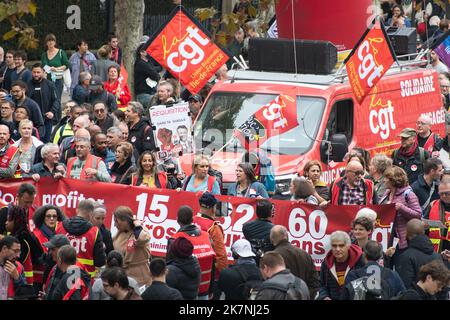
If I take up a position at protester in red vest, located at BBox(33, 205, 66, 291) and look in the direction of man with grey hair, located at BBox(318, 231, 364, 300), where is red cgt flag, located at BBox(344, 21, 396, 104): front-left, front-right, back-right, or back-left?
front-left

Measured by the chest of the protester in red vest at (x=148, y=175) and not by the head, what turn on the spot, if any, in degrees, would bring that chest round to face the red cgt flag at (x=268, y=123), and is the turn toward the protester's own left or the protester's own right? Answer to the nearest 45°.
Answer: approximately 135° to the protester's own left

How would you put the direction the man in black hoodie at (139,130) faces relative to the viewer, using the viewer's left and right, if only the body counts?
facing the viewer and to the left of the viewer

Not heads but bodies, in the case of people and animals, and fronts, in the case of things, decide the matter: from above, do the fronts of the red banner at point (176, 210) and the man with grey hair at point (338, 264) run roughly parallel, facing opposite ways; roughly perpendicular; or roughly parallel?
roughly parallel

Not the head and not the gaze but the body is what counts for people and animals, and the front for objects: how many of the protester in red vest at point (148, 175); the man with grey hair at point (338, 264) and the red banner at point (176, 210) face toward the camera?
3

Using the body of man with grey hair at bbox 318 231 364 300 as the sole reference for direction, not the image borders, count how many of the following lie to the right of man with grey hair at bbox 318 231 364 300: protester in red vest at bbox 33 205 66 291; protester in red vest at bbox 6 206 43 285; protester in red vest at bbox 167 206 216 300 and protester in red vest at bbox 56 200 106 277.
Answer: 4

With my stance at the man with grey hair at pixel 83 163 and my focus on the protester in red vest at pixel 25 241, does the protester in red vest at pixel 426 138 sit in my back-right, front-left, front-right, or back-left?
back-left

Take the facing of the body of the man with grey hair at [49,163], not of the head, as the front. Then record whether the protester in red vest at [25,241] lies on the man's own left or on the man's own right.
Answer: on the man's own right

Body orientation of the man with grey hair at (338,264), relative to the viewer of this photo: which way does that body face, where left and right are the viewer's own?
facing the viewer
